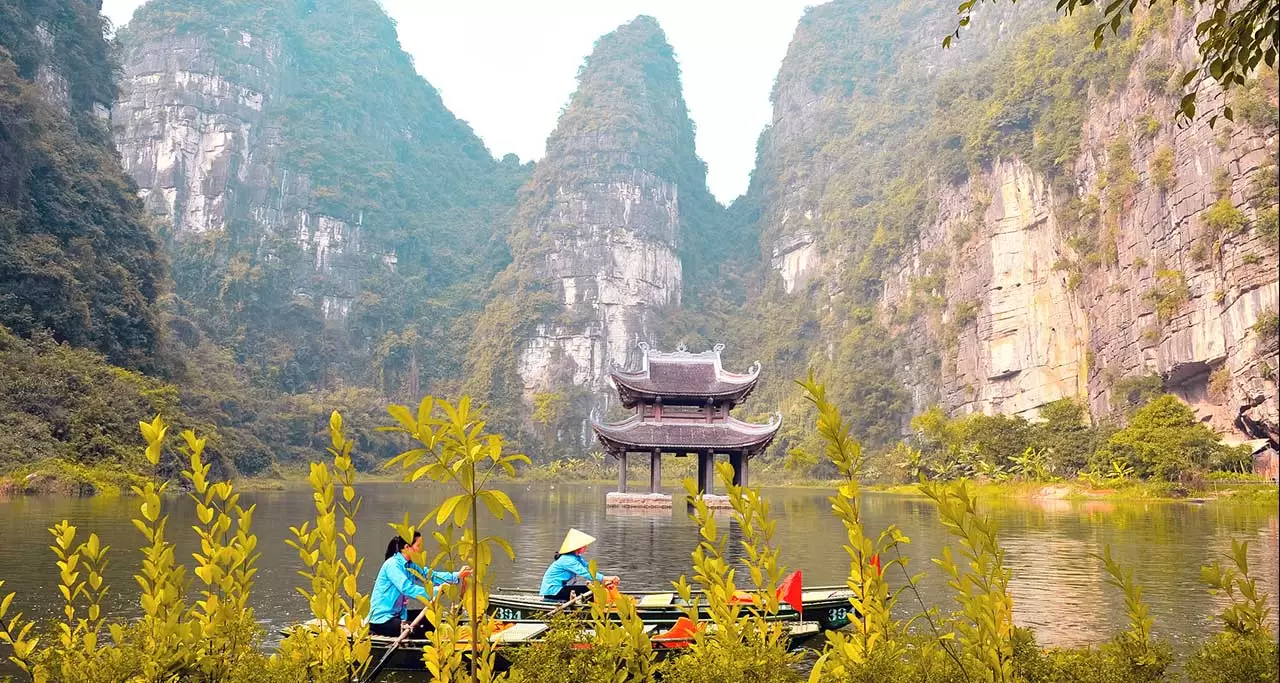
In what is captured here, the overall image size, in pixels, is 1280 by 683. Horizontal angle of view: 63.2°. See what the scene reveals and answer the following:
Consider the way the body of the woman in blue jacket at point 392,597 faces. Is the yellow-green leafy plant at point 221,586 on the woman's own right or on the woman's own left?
on the woman's own right

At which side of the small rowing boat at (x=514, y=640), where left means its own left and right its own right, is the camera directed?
right

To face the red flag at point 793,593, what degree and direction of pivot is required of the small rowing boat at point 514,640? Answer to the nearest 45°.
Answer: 0° — it already faces it

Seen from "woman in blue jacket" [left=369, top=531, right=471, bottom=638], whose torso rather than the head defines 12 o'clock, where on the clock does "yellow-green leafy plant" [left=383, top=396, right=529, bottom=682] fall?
The yellow-green leafy plant is roughly at 3 o'clock from the woman in blue jacket.

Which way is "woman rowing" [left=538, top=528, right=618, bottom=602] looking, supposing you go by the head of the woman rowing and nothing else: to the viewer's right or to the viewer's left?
to the viewer's right

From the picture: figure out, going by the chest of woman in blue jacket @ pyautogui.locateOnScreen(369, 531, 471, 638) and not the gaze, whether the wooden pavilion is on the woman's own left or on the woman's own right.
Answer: on the woman's own left

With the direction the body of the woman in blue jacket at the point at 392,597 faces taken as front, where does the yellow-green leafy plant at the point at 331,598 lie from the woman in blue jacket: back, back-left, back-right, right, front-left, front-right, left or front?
right

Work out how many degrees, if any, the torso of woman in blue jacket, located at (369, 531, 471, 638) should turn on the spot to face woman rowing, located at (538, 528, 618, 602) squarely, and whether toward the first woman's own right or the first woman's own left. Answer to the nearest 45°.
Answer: approximately 45° to the first woman's own left

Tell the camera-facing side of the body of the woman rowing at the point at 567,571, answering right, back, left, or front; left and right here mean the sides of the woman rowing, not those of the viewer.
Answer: right

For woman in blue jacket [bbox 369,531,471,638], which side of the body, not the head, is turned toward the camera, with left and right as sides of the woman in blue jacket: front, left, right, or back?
right

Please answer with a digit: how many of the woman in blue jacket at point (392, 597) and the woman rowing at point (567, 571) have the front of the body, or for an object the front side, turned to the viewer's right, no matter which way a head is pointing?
2

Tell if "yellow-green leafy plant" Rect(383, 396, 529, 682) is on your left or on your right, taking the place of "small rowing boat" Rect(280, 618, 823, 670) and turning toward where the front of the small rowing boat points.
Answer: on your right

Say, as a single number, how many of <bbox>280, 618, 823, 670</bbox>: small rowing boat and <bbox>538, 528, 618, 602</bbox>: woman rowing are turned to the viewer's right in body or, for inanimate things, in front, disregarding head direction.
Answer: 2

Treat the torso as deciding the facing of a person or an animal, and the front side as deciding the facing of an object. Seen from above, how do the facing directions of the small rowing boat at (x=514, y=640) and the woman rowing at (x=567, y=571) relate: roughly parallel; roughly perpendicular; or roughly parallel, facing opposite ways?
roughly parallel
